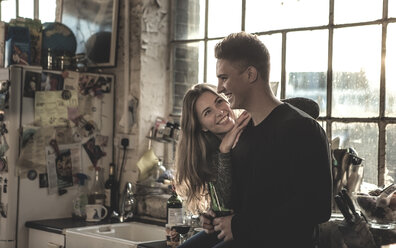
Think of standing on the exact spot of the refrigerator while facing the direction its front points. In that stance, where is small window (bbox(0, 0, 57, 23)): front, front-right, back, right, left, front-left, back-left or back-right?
back-right

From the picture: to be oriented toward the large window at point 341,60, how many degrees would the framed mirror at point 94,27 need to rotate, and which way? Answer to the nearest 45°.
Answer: approximately 45° to its left

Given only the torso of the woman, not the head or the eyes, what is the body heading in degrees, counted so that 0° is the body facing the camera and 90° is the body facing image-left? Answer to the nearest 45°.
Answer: approximately 315°

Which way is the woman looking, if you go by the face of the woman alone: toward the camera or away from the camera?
toward the camera

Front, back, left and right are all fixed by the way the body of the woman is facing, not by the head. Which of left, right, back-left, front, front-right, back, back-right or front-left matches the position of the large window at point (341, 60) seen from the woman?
left

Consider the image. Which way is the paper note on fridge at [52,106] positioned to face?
toward the camera

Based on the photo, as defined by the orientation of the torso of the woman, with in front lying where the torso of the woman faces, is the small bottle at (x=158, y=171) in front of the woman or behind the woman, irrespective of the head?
behind

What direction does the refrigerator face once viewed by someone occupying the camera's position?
facing the viewer and to the left of the viewer

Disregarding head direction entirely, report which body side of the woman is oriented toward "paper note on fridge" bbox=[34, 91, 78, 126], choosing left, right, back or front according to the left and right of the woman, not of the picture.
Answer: back

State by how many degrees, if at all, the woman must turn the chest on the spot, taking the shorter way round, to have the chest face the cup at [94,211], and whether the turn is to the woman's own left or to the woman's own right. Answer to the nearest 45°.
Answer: approximately 180°

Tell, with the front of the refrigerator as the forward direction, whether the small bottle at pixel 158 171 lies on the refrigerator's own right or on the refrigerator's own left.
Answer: on the refrigerator's own left

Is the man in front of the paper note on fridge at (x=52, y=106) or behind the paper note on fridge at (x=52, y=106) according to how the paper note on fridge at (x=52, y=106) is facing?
in front

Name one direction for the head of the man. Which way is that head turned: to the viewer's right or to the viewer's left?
to the viewer's left

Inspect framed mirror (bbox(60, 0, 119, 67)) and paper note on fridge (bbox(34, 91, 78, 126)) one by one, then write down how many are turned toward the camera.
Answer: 2

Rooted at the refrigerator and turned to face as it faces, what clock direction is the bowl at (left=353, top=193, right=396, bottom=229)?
The bowl is roughly at 9 o'clock from the refrigerator.
